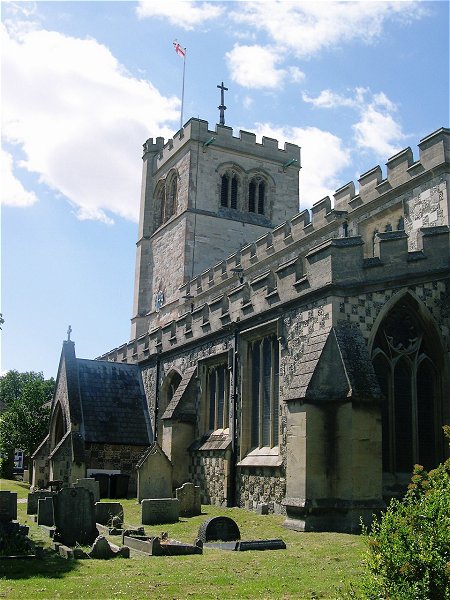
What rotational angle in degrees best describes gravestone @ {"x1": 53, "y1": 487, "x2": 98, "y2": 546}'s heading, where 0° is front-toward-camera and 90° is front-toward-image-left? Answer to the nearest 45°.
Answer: approximately 0°

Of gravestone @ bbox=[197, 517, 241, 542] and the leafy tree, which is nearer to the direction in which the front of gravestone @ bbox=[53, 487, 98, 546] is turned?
the gravestone

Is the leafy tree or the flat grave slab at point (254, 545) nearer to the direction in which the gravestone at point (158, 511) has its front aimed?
the flat grave slab

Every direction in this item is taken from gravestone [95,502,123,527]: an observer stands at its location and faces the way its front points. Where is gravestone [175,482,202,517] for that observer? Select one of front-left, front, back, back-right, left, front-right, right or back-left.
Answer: back-left

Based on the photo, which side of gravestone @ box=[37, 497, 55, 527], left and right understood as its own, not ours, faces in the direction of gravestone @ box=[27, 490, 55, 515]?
back

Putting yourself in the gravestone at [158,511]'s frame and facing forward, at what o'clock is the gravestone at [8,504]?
the gravestone at [8,504] is roughly at 2 o'clock from the gravestone at [158,511].

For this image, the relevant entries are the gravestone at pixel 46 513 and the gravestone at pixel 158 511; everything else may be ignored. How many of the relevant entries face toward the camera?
2

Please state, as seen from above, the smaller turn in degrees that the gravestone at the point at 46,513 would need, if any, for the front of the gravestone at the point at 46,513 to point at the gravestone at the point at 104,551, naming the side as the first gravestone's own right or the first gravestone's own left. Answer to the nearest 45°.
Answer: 0° — it already faces it
